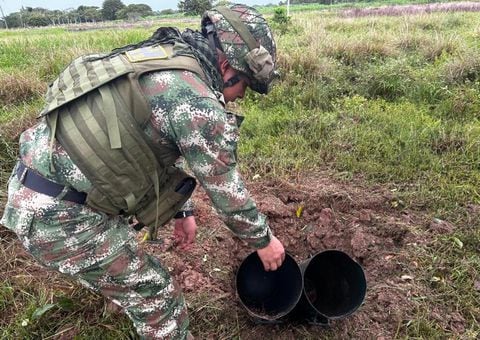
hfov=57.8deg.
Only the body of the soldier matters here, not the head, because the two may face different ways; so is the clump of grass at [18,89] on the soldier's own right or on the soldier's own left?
on the soldier's own left

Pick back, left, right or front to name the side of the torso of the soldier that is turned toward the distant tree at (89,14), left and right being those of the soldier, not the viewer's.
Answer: left

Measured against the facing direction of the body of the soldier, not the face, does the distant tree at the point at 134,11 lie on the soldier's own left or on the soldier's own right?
on the soldier's own left

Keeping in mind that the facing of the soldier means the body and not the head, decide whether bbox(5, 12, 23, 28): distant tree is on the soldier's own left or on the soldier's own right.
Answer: on the soldier's own left

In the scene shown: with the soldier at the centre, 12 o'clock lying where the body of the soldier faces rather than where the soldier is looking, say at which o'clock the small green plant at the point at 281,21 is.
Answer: The small green plant is roughly at 10 o'clock from the soldier.

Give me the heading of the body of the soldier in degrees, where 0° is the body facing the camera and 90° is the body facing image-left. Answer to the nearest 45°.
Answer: approximately 270°

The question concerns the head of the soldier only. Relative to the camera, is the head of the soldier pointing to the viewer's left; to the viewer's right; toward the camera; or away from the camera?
to the viewer's right

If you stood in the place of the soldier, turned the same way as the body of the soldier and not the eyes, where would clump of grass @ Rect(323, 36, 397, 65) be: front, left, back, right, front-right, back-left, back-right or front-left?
front-left

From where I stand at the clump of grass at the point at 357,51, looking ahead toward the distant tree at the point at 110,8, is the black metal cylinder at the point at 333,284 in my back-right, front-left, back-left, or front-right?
back-left

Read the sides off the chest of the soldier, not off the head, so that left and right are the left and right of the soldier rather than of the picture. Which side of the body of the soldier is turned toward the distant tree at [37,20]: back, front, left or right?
left

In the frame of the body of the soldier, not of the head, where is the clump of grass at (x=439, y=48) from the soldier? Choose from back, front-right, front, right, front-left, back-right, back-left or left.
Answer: front-left
